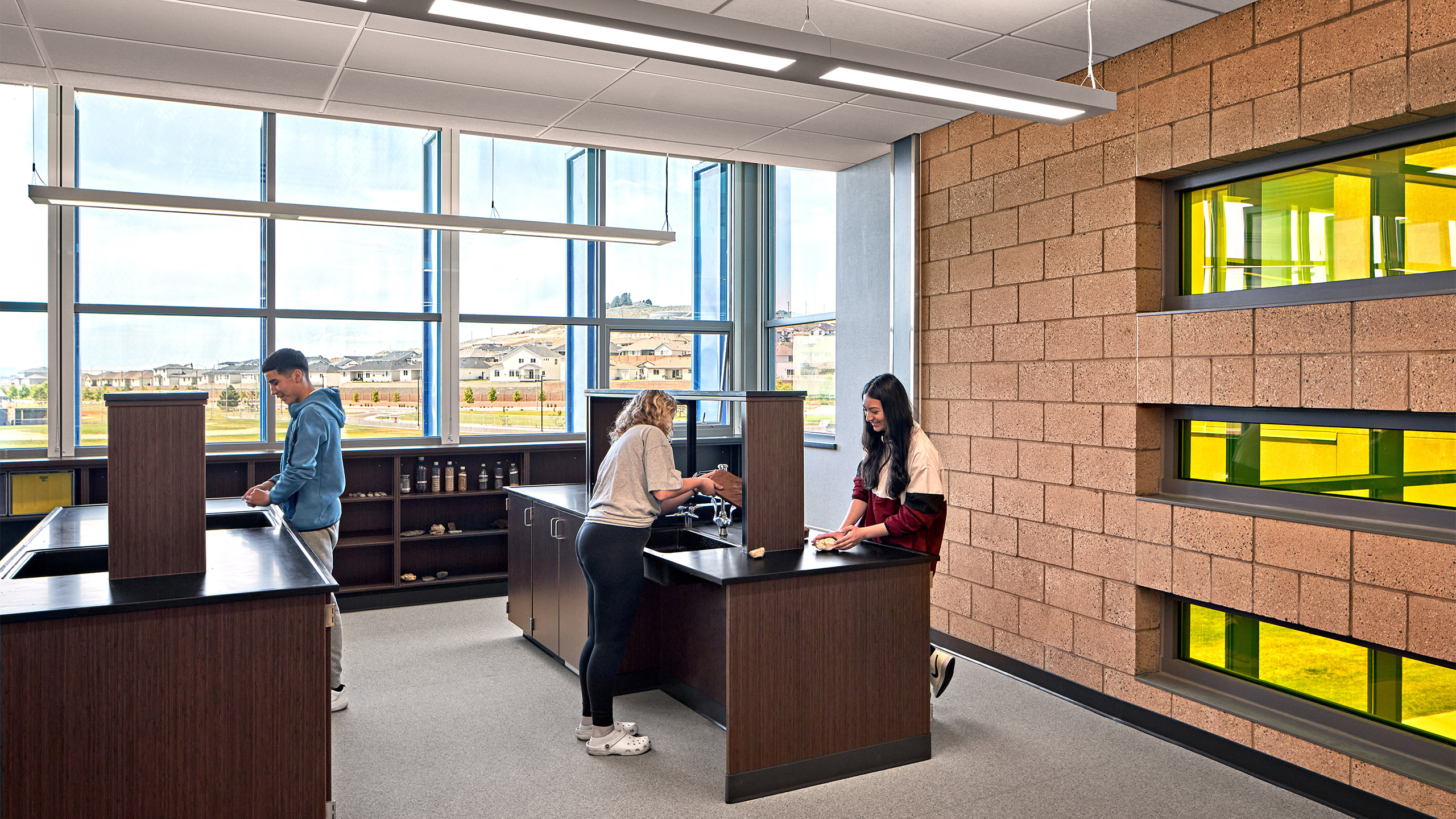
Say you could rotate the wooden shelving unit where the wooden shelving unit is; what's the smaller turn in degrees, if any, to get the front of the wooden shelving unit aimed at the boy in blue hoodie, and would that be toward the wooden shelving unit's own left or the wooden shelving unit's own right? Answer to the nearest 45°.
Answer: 0° — it already faces them

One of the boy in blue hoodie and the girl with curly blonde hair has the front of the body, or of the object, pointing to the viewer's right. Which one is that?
the girl with curly blonde hair

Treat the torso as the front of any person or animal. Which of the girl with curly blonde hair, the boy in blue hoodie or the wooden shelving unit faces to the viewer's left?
the boy in blue hoodie

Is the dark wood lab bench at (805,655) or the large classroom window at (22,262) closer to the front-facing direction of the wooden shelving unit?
the dark wood lab bench

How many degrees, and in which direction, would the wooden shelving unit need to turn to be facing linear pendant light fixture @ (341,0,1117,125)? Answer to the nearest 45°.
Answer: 0° — it already faces it

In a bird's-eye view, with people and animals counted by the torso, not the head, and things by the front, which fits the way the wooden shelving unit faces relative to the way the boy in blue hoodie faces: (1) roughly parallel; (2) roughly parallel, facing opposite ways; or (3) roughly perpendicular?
roughly perpendicular

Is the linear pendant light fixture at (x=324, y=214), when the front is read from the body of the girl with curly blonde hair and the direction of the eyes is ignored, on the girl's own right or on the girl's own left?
on the girl's own left

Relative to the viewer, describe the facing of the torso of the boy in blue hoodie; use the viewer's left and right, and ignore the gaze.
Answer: facing to the left of the viewer

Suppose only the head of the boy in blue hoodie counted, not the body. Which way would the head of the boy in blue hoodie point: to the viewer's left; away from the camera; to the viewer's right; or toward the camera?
to the viewer's left
